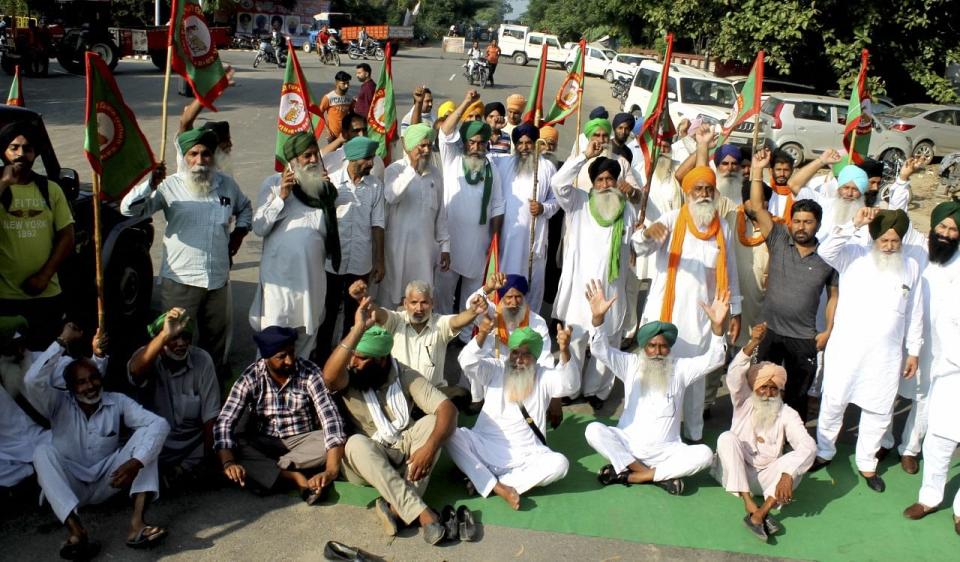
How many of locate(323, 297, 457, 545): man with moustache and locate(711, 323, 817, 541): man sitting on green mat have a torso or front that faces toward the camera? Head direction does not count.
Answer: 2

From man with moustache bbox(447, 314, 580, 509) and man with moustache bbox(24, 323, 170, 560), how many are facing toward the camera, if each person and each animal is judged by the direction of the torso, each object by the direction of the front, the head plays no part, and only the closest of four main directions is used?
2

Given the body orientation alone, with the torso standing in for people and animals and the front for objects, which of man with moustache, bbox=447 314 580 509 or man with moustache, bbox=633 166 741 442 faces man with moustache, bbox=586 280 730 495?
man with moustache, bbox=633 166 741 442

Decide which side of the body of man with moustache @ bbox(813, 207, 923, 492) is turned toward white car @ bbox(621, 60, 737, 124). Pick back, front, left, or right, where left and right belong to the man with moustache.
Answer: back

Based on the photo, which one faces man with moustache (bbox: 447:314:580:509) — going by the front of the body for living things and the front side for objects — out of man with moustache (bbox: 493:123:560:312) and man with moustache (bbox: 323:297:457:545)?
man with moustache (bbox: 493:123:560:312)

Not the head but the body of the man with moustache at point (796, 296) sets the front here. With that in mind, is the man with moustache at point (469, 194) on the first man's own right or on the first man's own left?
on the first man's own right

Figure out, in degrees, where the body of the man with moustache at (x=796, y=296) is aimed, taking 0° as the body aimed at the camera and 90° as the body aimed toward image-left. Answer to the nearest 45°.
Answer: approximately 0°

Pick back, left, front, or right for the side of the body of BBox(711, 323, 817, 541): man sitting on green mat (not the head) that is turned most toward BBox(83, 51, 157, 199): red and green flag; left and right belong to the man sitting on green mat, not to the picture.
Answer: right
